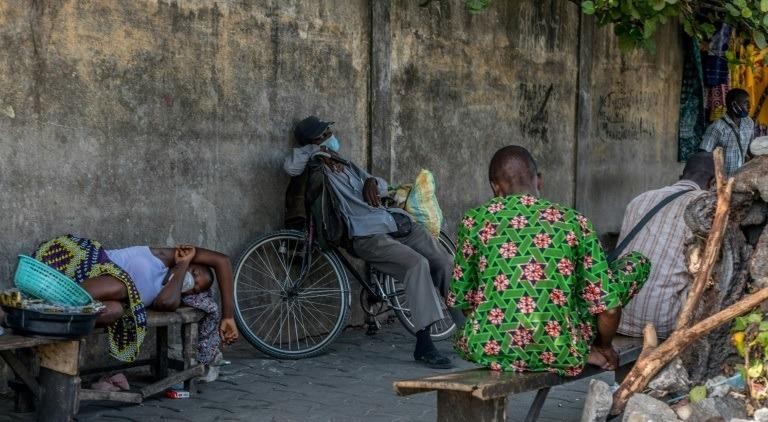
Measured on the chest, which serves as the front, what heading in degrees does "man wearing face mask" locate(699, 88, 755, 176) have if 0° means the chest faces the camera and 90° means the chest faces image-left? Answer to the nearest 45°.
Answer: approximately 315°

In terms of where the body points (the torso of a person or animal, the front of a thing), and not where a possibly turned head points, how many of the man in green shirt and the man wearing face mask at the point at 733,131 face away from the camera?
1

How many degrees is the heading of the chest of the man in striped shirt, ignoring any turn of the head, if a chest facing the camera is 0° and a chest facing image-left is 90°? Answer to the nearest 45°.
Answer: approximately 225°

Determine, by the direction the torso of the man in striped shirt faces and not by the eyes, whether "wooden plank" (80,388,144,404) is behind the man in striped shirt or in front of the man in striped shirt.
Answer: behind

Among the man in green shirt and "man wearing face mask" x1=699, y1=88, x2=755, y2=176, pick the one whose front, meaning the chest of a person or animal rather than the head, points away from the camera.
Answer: the man in green shirt

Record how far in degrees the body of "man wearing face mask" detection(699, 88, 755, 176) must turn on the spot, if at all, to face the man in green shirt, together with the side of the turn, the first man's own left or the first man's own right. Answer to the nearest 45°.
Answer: approximately 45° to the first man's own right

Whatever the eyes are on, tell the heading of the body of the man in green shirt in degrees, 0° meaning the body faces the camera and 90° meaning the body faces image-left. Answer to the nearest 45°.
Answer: approximately 180°

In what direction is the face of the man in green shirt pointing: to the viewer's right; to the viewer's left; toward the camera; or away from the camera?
away from the camera

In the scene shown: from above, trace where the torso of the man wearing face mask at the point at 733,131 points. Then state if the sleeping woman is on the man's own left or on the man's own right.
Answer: on the man's own right

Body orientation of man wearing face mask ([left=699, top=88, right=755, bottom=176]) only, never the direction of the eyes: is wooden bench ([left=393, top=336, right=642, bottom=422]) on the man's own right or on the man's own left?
on the man's own right

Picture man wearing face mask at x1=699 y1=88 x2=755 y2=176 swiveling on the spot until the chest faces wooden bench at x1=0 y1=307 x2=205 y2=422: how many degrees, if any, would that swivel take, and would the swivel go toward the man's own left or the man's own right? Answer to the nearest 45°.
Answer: approximately 45° to the man's own right
